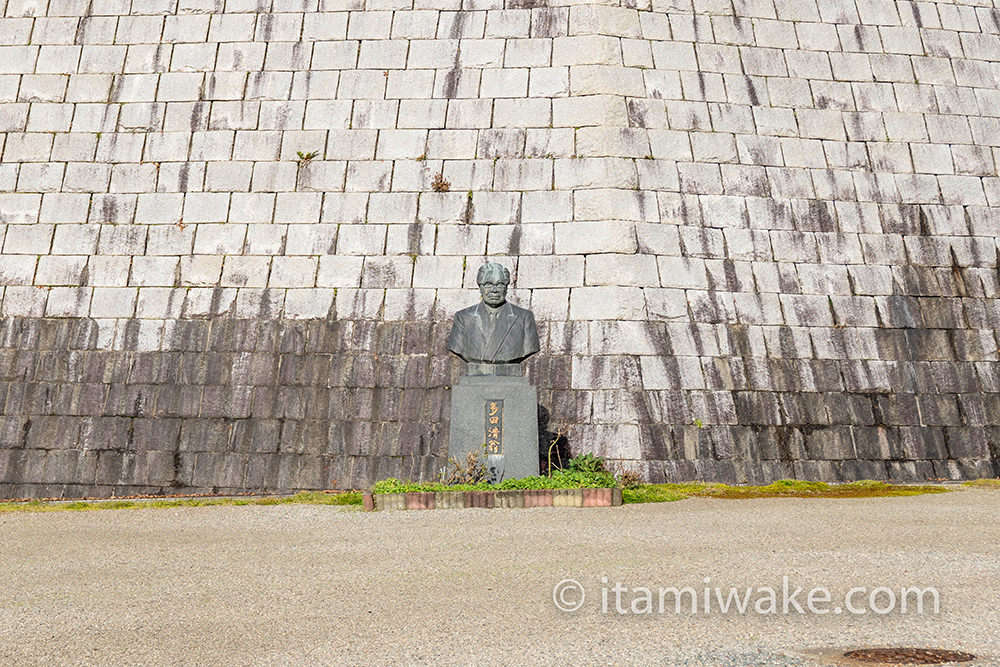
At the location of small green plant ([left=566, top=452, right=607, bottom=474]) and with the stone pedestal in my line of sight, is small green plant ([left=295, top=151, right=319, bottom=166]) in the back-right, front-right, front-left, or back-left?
front-right

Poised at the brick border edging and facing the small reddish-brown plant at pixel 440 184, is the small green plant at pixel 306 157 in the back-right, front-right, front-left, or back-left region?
front-left

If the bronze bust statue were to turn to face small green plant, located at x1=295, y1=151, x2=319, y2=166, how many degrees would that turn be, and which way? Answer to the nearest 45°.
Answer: approximately 135° to its right

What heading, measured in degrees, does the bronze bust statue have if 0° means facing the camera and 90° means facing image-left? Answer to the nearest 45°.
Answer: approximately 0°
